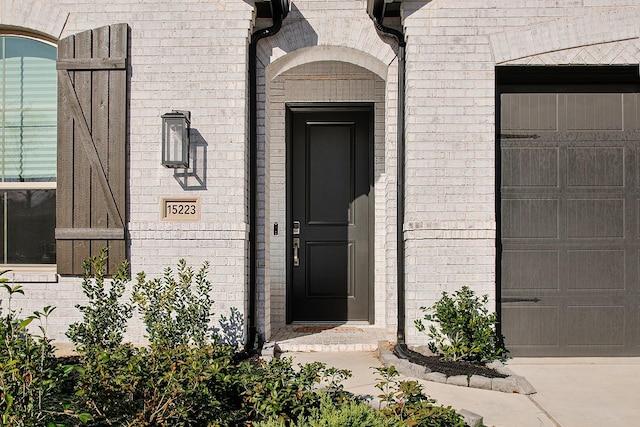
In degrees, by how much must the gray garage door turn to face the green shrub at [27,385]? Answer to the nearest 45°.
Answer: approximately 45° to its right

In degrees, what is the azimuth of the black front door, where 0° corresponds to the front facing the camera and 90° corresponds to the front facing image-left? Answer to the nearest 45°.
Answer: approximately 0°

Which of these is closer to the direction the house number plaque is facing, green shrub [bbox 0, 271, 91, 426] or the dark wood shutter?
the green shrub

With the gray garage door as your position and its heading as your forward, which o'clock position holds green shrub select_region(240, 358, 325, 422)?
The green shrub is roughly at 1 o'clock from the gray garage door.

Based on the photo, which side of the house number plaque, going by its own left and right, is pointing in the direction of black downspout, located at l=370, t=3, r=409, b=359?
left

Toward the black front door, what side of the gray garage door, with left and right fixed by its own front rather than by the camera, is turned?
right
